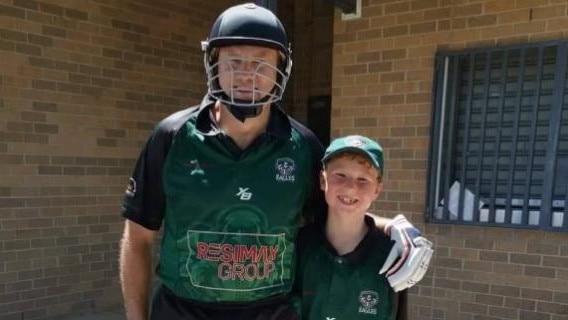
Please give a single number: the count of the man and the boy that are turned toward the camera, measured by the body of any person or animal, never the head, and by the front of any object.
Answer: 2

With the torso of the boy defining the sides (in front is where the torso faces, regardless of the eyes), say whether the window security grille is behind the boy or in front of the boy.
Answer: behind

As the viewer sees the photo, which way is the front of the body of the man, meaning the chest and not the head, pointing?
toward the camera

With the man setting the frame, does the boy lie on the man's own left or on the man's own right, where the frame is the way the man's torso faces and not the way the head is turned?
on the man's own left

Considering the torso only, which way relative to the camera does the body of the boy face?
toward the camera

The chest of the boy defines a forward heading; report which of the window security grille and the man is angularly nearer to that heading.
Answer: the man

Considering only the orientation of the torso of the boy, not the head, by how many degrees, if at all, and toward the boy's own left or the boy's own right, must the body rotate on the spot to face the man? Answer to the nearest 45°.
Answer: approximately 45° to the boy's own right

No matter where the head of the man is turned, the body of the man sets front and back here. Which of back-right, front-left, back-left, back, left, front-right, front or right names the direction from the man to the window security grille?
back-left
